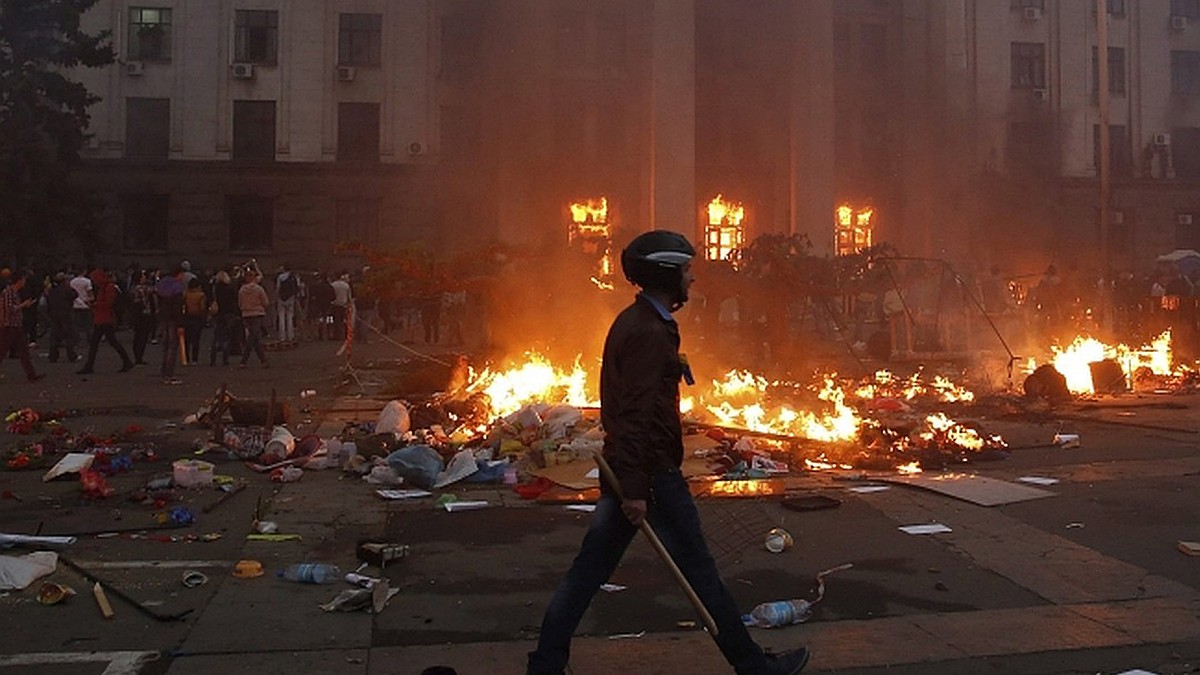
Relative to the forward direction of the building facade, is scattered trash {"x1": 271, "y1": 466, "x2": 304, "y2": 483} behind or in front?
in front

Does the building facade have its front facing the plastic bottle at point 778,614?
yes

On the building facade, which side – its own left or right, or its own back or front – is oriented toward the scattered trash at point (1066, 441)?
front

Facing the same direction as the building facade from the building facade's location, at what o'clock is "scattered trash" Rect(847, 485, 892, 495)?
The scattered trash is roughly at 12 o'clock from the building facade.

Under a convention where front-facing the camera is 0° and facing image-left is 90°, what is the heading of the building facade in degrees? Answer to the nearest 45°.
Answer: approximately 0°

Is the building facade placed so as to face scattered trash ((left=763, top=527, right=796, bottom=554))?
yes

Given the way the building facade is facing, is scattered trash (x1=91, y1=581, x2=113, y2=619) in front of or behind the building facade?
in front

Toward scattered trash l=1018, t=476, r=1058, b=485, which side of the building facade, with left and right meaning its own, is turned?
front
